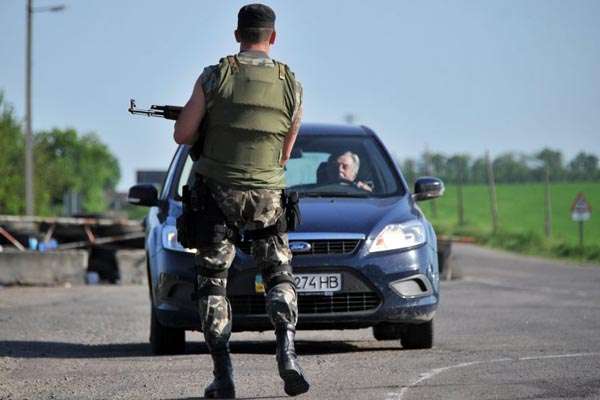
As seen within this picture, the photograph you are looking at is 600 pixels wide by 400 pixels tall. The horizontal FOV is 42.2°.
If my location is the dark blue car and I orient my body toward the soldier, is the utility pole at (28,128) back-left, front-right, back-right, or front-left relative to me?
back-right

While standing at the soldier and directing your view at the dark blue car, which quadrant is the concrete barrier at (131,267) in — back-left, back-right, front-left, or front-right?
front-left

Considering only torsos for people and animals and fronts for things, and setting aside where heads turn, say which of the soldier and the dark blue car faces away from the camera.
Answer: the soldier

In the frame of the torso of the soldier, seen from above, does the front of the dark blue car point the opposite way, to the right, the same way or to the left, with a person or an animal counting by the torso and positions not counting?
the opposite way

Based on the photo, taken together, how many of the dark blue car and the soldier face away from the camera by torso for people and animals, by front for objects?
1

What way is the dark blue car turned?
toward the camera

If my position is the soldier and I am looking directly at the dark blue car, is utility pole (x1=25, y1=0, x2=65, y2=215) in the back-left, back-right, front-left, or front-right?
front-left

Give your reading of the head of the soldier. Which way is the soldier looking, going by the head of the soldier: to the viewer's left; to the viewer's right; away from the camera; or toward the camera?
away from the camera

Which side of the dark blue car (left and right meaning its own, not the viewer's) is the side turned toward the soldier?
front

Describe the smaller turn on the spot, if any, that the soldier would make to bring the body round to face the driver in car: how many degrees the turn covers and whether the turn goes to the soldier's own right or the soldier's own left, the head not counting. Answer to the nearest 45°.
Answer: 0° — they already face them

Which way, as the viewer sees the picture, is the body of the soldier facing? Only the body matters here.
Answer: away from the camera
